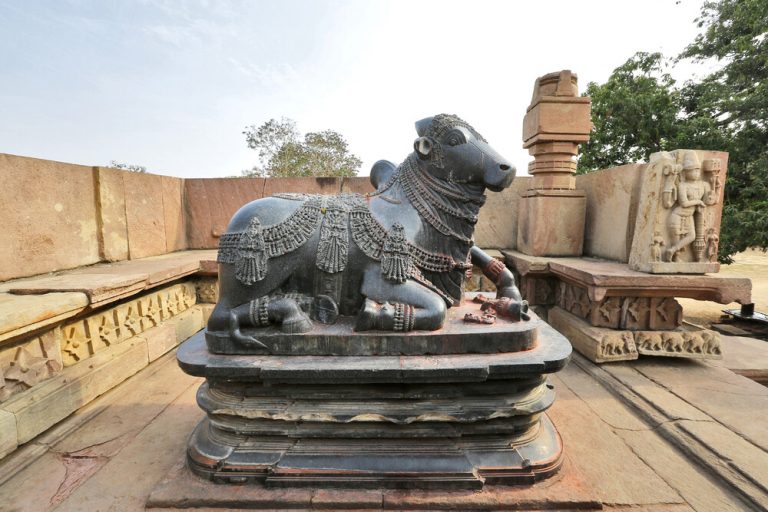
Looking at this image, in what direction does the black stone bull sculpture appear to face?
to the viewer's right

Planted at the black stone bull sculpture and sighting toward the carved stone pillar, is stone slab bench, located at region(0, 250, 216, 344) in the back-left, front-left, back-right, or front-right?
back-left

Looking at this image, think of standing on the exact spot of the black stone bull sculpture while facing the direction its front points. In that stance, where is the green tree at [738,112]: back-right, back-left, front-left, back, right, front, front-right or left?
front-left

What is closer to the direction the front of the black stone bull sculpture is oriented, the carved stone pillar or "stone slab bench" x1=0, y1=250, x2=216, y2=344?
the carved stone pillar

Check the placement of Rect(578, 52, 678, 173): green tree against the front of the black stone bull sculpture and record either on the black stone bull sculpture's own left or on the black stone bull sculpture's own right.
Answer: on the black stone bull sculpture's own left

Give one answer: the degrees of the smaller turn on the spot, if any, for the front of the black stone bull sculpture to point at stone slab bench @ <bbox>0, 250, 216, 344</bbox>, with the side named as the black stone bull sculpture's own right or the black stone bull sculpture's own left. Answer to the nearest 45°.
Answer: approximately 180°

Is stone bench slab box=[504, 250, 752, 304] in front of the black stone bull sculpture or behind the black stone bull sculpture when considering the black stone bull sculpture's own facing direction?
in front

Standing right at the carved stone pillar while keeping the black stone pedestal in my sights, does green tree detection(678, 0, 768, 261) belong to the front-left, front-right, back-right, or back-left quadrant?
back-left
